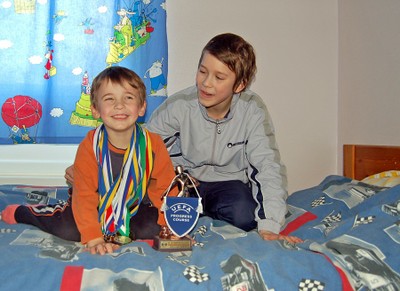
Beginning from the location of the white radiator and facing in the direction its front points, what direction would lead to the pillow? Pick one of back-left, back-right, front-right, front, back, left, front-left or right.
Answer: front-left

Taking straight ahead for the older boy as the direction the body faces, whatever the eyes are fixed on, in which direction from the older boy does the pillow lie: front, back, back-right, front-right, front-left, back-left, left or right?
back-left

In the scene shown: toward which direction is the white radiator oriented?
toward the camera

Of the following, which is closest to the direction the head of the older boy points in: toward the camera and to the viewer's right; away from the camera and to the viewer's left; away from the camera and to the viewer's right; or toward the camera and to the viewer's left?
toward the camera and to the viewer's left

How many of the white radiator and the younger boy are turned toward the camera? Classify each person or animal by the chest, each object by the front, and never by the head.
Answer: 2

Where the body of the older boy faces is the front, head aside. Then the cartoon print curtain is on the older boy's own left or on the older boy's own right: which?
on the older boy's own right

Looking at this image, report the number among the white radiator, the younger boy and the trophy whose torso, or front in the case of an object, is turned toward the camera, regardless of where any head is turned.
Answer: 3

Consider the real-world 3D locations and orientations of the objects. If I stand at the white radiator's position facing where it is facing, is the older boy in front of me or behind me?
in front

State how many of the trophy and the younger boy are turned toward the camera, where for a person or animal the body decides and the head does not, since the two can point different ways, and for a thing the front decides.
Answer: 2

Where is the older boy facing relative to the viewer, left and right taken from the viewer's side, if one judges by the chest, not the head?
facing the viewer and to the left of the viewer

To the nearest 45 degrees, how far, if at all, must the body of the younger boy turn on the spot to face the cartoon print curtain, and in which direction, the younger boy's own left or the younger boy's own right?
approximately 180°

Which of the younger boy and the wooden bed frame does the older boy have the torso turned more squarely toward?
the younger boy

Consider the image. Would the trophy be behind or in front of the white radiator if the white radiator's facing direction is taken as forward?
in front
